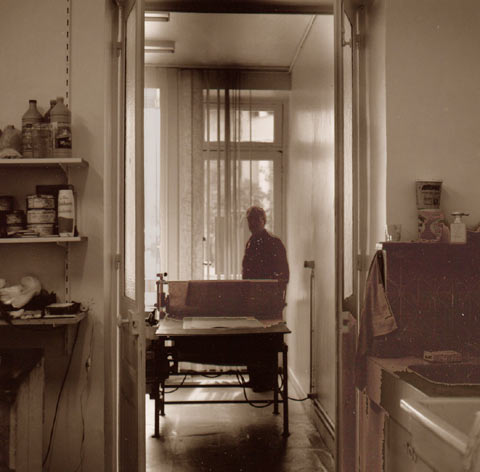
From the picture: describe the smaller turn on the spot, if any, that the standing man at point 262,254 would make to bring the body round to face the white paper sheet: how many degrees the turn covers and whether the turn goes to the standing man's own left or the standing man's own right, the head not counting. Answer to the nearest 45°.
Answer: approximately 45° to the standing man's own left

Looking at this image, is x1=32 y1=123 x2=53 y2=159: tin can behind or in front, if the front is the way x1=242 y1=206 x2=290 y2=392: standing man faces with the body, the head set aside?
in front

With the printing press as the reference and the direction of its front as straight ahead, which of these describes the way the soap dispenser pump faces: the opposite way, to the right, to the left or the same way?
to the left
